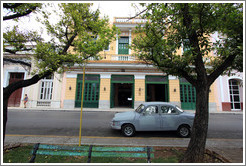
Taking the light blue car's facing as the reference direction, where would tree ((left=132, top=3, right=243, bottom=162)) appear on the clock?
The tree is roughly at 8 o'clock from the light blue car.

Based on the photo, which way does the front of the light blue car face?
to the viewer's left

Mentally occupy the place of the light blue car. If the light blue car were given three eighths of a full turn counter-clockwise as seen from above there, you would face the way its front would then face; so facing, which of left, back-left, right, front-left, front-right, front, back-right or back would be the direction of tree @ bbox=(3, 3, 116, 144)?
right
